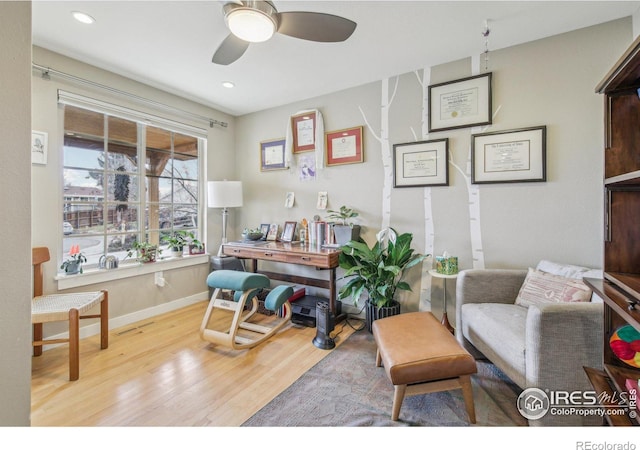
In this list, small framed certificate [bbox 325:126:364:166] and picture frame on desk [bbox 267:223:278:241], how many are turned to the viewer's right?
0

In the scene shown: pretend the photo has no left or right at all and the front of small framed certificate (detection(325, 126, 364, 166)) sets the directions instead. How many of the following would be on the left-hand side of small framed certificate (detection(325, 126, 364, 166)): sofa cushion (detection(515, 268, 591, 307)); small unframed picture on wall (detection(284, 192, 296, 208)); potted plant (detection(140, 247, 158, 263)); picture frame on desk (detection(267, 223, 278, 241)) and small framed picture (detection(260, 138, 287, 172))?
1

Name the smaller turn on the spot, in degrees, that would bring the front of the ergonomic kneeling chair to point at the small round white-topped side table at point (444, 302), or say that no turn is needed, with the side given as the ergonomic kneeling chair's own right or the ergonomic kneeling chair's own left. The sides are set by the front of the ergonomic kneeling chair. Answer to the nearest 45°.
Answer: approximately 45° to the ergonomic kneeling chair's own right

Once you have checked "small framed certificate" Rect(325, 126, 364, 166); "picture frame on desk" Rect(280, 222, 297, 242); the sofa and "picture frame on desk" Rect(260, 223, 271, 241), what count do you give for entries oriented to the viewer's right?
0

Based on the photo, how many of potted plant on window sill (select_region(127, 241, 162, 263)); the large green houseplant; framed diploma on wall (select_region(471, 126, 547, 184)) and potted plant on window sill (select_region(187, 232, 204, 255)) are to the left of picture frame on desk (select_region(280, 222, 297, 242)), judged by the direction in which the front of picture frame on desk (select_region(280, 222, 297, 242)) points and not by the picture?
2

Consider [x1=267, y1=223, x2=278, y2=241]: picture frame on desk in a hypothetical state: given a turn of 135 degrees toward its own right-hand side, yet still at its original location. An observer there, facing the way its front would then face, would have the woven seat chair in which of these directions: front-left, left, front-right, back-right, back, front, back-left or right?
back-left

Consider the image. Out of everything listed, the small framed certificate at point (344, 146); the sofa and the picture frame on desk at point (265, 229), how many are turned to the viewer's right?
0

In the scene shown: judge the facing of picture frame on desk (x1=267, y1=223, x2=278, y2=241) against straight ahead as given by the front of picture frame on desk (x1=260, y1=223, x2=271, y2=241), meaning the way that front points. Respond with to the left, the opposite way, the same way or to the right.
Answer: the same way

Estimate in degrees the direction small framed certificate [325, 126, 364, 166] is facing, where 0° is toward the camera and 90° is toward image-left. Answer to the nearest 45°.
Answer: approximately 45°

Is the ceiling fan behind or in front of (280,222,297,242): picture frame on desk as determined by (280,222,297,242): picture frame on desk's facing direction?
in front

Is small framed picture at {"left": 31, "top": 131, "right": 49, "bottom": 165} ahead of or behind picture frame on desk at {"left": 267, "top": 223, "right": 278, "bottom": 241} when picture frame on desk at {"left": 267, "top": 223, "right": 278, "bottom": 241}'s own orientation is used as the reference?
ahead

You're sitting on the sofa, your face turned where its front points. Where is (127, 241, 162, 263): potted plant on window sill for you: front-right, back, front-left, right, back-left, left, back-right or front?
front-right

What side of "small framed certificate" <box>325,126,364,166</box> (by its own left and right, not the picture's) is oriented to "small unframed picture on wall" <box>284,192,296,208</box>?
right

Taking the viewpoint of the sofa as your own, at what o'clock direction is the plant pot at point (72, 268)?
The plant pot is roughly at 1 o'clock from the sofa.

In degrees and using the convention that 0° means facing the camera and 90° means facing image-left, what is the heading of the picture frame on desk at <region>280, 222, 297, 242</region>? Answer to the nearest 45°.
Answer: approximately 45°

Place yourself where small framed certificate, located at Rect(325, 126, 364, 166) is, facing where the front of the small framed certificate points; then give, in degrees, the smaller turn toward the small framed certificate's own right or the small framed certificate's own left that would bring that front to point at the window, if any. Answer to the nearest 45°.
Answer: approximately 45° to the small framed certificate's own right

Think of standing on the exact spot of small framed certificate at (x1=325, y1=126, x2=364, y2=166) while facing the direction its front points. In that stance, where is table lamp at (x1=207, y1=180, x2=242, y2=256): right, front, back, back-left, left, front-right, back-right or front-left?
front-right

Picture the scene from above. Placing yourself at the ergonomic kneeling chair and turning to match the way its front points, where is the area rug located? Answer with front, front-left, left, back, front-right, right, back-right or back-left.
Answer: right

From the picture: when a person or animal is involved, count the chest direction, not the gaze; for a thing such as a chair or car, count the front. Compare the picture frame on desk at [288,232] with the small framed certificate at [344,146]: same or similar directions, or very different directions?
same or similar directions
